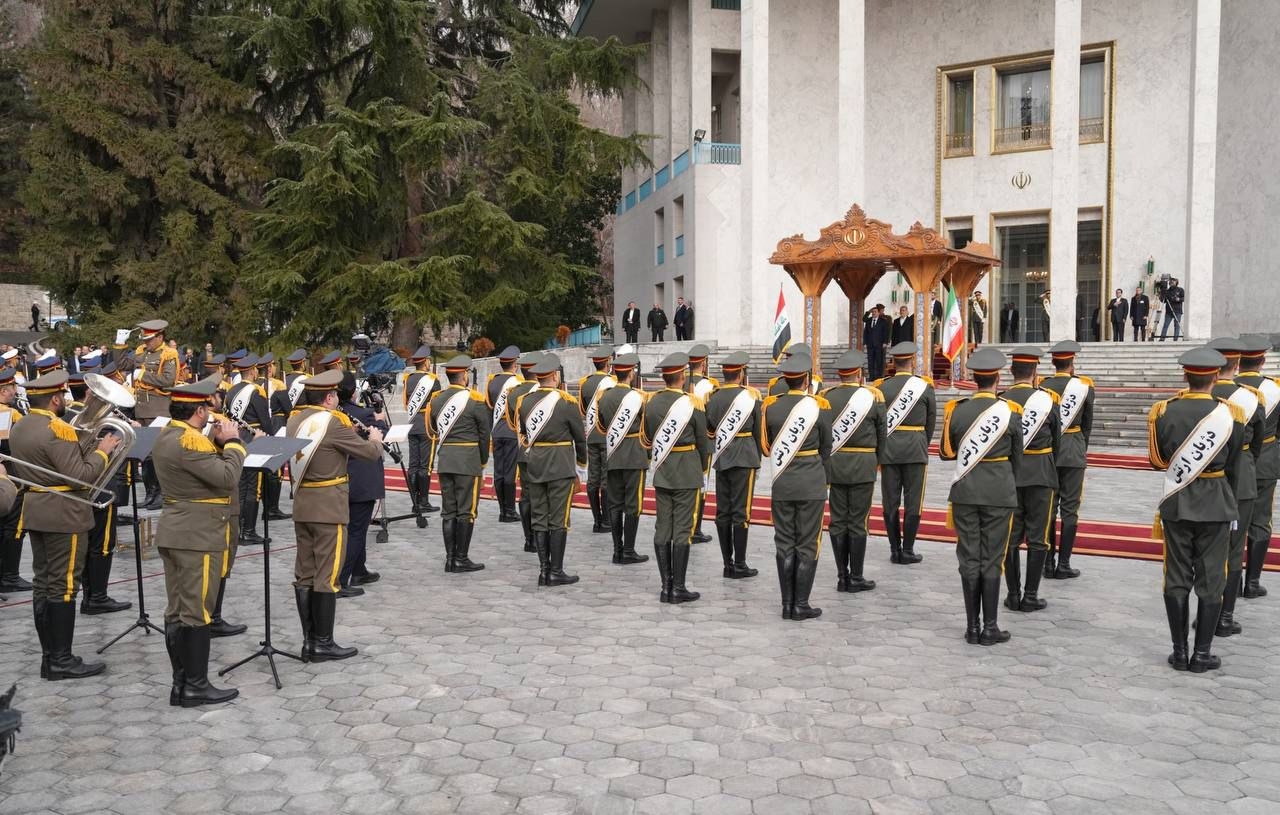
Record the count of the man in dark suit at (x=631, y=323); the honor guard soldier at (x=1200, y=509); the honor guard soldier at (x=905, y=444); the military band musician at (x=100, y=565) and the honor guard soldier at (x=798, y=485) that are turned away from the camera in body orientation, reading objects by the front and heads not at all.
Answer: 3

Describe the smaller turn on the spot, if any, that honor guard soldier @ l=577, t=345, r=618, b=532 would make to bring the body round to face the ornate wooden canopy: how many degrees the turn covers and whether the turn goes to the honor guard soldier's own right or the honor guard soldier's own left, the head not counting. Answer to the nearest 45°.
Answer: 0° — they already face it

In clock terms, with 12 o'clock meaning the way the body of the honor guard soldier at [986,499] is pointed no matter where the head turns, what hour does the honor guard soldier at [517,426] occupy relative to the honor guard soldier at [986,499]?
the honor guard soldier at [517,426] is roughly at 10 o'clock from the honor guard soldier at [986,499].

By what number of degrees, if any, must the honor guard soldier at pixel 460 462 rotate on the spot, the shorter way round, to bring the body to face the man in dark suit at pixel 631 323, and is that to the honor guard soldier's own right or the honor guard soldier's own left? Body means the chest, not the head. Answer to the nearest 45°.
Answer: approximately 45° to the honor guard soldier's own left

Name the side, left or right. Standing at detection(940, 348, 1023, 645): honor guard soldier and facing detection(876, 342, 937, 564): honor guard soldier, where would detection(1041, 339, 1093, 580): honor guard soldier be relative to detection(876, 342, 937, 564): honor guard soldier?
right

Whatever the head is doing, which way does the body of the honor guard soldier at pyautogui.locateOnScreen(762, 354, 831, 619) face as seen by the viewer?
away from the camera

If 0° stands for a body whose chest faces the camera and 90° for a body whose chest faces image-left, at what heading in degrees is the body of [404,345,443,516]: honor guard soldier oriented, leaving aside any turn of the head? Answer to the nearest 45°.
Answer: approximately 225°

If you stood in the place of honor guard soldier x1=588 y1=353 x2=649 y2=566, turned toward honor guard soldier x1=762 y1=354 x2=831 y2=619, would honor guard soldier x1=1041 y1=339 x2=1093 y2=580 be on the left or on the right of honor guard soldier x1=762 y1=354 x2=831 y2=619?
left

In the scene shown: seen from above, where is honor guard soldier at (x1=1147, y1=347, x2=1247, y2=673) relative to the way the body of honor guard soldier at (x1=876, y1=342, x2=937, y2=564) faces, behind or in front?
behind

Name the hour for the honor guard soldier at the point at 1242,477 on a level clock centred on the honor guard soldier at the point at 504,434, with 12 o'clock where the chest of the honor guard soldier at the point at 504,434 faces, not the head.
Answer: the honor guard soldier at the point at 1242,477 is roughly at 3 o'clock from the honor guard soldier at the point at 504,434.
